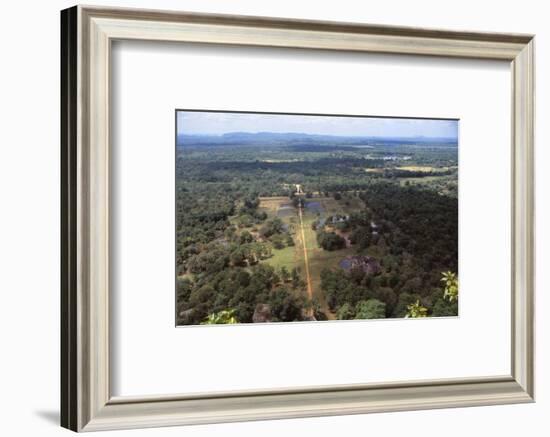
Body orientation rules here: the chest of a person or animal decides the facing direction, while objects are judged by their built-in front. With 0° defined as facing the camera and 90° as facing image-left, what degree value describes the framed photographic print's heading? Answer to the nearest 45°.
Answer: approximately 315°
